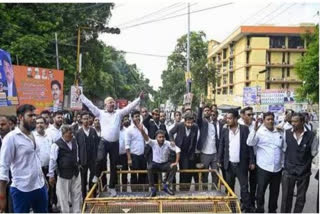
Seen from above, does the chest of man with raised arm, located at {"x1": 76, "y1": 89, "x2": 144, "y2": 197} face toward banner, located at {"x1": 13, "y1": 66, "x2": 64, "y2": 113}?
no

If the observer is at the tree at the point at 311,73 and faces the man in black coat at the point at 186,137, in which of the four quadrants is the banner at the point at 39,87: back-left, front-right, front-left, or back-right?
front-right

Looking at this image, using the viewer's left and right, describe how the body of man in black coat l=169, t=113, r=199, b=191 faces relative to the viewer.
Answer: facing the viewer

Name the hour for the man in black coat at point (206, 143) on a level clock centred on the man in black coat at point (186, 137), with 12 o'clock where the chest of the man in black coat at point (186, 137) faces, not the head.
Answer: the man in black coat at point (206, 143) is roughly at 8 o'clock from the man in black coat at point (186, 137).

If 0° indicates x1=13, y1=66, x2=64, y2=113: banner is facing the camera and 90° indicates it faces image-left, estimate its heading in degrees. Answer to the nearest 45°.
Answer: approximately 0°

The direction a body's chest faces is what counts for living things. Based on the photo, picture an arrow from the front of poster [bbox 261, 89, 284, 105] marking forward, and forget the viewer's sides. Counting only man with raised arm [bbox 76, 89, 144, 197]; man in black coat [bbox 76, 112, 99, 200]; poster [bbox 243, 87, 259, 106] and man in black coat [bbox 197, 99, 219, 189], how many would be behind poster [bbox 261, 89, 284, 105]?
0

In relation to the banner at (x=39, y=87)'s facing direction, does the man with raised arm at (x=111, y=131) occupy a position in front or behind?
in front

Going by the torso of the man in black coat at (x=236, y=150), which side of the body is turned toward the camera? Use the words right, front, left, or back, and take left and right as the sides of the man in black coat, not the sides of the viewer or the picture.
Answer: front

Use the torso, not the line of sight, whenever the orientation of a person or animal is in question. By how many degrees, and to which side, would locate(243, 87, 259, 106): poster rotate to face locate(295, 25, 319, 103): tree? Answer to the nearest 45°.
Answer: approximately 135° to its left

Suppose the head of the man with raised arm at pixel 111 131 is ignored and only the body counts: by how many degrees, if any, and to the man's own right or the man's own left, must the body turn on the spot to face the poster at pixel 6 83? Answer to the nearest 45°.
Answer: approximately 135° to the man's own right

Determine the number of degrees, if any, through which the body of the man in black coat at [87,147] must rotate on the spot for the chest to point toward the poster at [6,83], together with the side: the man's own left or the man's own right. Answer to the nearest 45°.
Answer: approximately 135° to the man's own right

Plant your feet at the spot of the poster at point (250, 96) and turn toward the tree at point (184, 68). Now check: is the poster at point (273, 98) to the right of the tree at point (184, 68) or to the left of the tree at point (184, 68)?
right

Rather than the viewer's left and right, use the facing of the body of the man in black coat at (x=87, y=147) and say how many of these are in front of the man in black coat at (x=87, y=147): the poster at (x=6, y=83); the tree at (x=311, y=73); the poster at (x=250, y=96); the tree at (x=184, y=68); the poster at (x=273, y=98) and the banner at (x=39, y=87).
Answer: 0

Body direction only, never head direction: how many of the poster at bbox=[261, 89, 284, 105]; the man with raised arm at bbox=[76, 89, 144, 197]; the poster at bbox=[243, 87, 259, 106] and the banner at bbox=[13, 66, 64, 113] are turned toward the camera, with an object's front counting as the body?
4

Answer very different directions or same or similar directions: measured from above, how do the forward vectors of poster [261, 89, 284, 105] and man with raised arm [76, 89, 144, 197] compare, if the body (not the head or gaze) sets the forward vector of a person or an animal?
same or similar directions

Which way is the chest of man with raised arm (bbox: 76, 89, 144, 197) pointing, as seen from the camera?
toward the camera

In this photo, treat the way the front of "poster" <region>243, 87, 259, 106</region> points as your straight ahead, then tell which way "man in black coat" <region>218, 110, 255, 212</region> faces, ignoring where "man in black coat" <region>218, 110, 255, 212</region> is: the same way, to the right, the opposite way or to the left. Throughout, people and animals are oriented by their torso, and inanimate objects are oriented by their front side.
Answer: the same way

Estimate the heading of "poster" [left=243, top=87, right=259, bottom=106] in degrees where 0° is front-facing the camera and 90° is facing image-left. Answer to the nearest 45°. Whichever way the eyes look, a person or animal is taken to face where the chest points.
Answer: approximately 0°

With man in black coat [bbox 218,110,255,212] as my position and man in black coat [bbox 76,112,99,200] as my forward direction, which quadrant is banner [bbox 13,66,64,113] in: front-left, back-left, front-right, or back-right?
front-right

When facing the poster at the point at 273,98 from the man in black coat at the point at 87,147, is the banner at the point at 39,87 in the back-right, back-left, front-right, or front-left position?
front-left

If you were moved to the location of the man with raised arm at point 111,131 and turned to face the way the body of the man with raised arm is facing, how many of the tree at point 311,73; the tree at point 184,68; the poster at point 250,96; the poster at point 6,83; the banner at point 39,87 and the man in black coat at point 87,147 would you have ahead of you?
0
